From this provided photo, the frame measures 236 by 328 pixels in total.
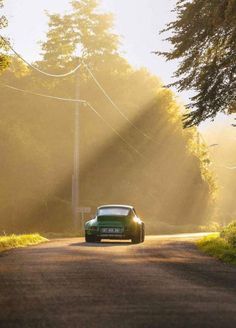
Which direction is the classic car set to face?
away from the camera
